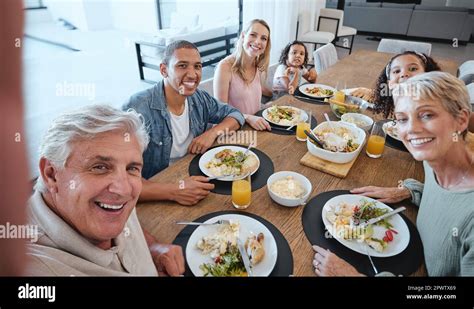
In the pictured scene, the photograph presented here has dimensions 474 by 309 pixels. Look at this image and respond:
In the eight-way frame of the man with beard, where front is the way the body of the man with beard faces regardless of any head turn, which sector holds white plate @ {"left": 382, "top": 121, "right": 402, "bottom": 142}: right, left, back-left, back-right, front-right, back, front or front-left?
front-left

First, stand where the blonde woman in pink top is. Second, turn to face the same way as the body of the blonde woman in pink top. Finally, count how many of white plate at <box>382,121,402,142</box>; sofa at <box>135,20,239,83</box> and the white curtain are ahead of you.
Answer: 1

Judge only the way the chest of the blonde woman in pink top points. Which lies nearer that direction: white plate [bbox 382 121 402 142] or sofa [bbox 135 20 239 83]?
the white plate

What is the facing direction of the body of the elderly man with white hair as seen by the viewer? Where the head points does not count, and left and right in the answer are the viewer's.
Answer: facing the viewer and to the right of the viewer
